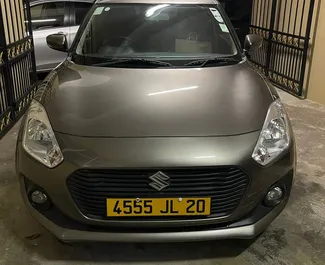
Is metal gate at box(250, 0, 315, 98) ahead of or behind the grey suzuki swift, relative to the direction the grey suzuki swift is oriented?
behind

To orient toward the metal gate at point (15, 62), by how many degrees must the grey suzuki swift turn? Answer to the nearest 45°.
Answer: approximately 135° to its right

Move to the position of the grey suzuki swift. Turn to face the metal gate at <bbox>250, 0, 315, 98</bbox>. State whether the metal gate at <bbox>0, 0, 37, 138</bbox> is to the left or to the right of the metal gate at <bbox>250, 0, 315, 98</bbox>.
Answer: left

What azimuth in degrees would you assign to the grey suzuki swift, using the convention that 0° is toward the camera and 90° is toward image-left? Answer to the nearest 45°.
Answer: approximately 0°
